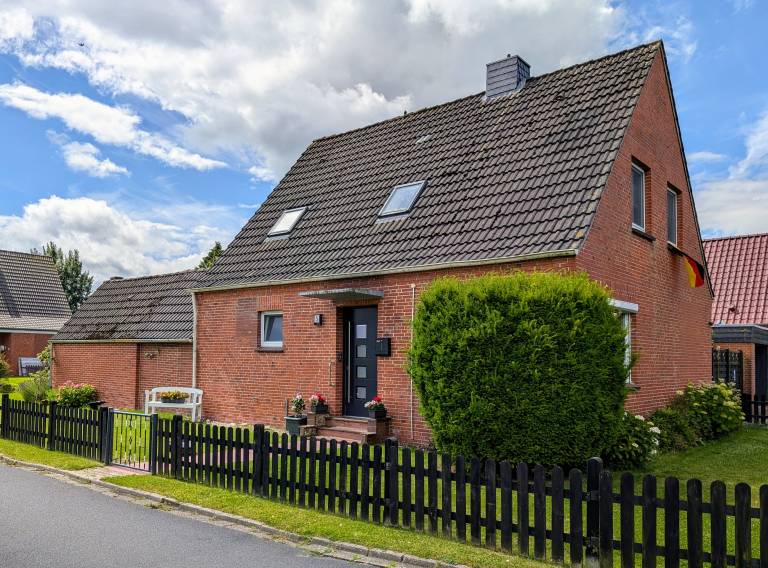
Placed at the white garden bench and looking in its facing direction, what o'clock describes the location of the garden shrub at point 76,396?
The garden shrub is roughly at 3 o'clock from the white garden bench.

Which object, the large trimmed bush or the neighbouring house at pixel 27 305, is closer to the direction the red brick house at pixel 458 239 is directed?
the large trimmed bush

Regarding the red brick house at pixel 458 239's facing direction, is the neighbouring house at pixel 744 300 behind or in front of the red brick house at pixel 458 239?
behind

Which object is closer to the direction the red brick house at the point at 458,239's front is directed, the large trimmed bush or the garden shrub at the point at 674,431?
the large trimmed bush

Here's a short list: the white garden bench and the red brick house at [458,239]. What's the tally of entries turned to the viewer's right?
0

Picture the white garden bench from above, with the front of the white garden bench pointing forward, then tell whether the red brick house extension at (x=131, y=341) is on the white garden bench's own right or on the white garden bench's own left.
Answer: on the white garden bench's own right

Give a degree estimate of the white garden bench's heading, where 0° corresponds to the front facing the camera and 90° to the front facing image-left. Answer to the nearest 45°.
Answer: approximately 45°

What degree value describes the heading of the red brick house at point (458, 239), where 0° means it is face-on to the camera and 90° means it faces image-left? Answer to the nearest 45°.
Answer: approximately 45°

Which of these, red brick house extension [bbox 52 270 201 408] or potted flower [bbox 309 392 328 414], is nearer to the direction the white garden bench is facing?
the potted flower

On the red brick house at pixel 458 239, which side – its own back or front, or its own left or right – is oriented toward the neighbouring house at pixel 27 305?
right

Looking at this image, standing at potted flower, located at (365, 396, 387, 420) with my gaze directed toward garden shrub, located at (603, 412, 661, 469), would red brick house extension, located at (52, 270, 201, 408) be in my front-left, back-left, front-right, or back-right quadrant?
back-left
